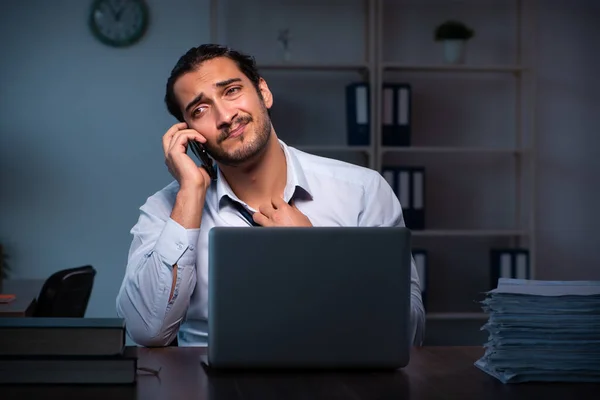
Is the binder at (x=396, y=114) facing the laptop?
yes

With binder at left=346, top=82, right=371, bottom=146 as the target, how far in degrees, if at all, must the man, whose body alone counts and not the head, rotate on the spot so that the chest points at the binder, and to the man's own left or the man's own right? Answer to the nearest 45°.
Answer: approximately 180°

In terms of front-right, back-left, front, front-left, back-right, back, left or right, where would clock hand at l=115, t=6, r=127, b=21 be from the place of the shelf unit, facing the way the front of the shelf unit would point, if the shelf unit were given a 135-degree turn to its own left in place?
back-left

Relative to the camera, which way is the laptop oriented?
away from the camera

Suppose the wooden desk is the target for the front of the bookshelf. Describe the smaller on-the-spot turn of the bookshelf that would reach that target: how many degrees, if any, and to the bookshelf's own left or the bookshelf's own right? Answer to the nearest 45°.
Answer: approximately 45° to the bookshelf's own right

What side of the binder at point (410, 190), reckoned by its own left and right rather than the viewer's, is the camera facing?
front

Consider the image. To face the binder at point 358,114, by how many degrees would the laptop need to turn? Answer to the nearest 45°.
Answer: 0° — it already faces it

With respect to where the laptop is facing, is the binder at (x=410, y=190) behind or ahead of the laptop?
ahead

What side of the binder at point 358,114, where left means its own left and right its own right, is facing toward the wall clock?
right

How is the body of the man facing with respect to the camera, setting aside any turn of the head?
toward the camera

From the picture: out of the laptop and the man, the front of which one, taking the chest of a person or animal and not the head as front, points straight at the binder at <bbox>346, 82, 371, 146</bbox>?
the laptop

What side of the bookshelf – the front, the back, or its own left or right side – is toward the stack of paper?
front

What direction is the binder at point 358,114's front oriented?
toward the camera
